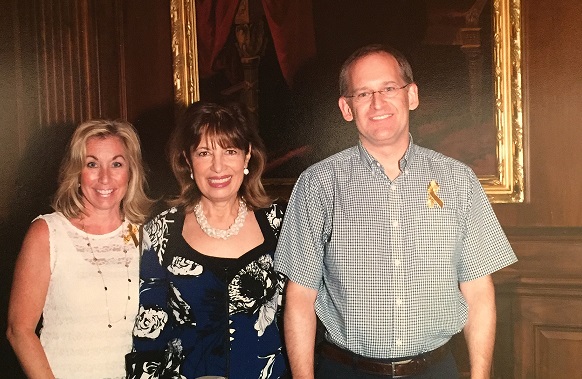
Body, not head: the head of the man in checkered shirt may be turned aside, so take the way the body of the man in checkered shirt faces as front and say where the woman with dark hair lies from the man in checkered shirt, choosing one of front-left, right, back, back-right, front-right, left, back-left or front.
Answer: right

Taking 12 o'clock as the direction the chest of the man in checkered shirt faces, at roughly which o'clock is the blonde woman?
The blonde woman is roughly at 3 o'clock from the man in checkered shirt.

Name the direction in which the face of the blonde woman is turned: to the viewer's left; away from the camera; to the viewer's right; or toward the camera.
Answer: toward the camera

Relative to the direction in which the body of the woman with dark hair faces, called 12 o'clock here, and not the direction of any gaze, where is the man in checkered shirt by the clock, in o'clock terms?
The man in checkered shirt is roughly at 10 o'clock from the woman with dark hair.

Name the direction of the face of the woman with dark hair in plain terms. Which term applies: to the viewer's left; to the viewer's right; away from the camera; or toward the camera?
toward the camera

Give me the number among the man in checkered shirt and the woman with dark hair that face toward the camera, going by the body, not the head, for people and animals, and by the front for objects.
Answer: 2

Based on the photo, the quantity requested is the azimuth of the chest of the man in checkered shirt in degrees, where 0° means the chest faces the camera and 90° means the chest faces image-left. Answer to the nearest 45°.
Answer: approximately 0°

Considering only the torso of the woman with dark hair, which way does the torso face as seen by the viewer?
toward the camera

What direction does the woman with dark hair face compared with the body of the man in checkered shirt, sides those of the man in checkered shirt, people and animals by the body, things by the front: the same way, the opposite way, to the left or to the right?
the same way
